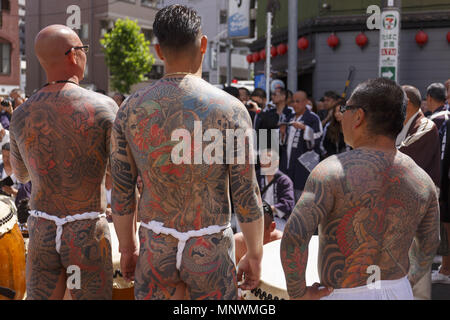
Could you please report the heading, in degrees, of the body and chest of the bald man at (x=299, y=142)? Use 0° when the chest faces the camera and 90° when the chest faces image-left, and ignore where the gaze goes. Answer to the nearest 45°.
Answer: approximately 45°

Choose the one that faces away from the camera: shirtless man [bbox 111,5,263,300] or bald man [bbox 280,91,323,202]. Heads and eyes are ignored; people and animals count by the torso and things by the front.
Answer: the shirtless man

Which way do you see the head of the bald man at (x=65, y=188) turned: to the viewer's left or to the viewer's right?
to the viewer's right

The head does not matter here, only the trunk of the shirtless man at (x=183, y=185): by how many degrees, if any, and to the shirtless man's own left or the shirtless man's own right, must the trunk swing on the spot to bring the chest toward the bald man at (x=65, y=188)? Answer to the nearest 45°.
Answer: approximately 45° to the shirtless man's own left

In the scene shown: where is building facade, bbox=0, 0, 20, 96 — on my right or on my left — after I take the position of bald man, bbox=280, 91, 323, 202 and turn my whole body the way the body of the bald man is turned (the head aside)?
on my right

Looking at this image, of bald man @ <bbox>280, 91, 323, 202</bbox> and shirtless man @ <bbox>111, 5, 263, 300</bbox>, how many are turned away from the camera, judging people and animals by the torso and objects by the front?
1

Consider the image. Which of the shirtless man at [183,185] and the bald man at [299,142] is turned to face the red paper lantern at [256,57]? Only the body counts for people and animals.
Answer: the shirtless man

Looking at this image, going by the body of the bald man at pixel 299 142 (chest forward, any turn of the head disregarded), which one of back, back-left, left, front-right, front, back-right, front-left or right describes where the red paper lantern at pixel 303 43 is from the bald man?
back-right

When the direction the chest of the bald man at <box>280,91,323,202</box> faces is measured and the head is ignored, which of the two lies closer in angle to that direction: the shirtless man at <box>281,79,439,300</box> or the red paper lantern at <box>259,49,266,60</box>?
the shirtless man

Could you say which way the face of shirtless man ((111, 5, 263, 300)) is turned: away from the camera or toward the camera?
away from the camera

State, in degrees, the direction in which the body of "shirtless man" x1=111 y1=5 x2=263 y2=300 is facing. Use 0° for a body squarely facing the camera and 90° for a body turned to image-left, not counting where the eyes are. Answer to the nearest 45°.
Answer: approximately 180°
